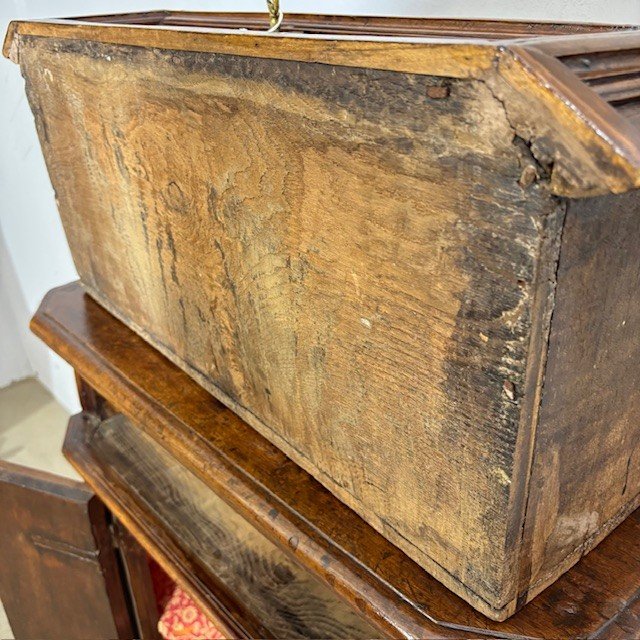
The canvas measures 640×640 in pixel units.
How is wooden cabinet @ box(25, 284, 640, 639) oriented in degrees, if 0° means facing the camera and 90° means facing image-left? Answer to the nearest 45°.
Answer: approximately 45°
